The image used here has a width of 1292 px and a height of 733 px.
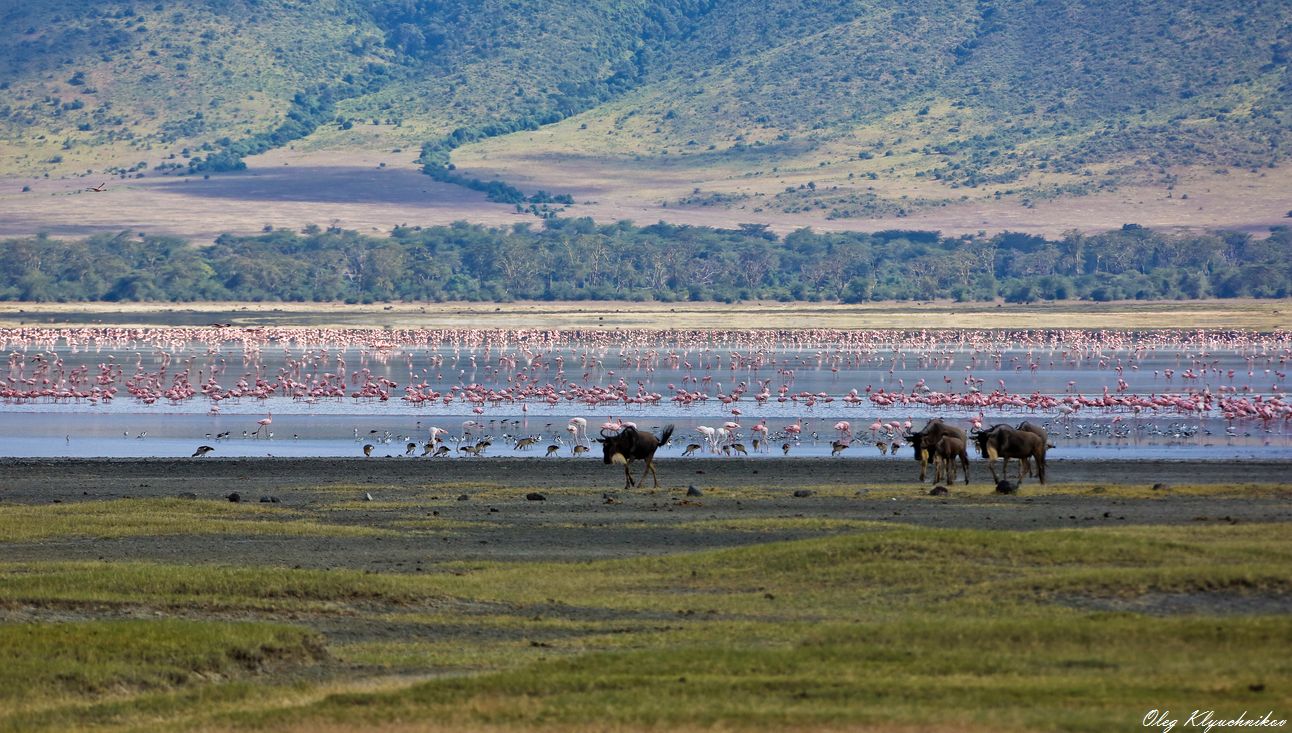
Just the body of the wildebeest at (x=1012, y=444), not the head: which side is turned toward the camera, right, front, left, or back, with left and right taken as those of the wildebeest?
left

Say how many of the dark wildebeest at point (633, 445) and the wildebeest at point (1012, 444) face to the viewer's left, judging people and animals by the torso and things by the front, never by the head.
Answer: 2

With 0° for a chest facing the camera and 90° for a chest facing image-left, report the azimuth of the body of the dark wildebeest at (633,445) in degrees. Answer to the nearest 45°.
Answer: approximately 90°

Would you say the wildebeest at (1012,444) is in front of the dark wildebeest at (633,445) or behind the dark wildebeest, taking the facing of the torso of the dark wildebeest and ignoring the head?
behind

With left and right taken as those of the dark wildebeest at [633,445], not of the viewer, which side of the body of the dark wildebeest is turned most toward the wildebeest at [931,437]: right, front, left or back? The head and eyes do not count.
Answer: back

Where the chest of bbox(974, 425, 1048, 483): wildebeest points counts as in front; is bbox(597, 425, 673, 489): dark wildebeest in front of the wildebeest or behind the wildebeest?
in front
